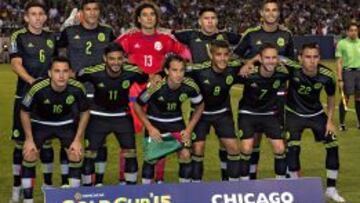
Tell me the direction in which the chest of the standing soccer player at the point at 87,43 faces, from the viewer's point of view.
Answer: toward the camera

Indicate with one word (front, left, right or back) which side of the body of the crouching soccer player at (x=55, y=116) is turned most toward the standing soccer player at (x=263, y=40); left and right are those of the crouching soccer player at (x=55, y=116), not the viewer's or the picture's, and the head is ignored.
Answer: left

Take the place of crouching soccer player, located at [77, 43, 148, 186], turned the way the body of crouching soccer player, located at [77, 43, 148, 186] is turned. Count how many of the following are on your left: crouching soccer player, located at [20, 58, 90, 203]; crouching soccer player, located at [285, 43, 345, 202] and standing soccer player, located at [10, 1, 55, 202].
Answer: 1

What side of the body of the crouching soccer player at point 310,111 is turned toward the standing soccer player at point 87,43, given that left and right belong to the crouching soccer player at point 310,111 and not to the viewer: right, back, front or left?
right

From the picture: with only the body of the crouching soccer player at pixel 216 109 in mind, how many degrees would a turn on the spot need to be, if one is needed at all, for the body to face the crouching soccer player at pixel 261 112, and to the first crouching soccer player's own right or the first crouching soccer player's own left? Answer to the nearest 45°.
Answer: approximately 90° to the first crouching soccer player's own left

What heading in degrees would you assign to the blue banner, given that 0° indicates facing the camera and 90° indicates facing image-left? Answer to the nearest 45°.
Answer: approximately 0°

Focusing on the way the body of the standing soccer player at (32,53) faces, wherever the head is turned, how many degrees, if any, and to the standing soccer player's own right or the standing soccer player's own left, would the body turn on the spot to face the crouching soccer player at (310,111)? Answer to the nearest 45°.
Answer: approximately 45° to the standing soccer player's own left

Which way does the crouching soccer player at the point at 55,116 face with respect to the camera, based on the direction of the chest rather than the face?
toward the camera

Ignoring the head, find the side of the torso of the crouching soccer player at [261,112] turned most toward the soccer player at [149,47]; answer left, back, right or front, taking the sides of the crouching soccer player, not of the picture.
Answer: right

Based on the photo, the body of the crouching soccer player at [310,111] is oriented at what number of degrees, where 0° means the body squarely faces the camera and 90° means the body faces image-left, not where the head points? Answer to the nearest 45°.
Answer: approximately 0°

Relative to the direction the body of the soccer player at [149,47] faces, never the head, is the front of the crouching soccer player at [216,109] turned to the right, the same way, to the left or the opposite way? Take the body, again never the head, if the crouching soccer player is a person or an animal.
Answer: the same way

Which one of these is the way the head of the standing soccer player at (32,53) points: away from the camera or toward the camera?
toward the camera

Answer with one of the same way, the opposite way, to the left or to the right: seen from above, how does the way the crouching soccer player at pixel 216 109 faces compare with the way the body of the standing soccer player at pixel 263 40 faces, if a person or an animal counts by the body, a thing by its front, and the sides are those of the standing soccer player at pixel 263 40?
the same way
